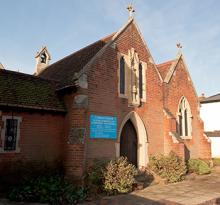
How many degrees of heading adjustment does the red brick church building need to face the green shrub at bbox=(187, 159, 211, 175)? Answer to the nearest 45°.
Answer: approximately 90° to its left

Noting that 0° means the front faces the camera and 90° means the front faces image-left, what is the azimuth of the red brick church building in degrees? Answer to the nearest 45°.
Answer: approximately 315°

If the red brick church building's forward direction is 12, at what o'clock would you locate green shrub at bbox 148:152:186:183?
The green shrub is roughly at 10 o'clock from the red brick church building.
